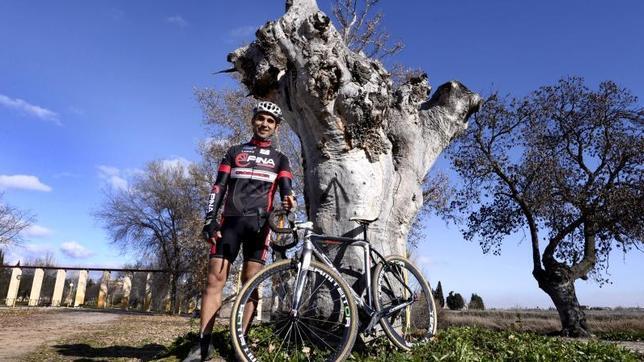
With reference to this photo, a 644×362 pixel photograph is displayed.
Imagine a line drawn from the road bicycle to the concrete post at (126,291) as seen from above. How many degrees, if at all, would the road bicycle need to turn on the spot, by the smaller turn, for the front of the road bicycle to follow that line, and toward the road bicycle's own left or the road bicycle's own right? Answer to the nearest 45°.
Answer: approximately 90° to the road bicycle's own right

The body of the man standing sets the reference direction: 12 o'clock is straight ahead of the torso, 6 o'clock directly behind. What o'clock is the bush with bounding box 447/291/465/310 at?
The bush is roughly at 7 o'clock from the man standing.

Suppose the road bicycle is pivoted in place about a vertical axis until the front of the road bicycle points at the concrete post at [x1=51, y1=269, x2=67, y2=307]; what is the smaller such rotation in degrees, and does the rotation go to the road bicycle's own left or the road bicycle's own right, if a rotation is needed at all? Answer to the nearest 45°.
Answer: approximately 90° to the road bicycle's own right

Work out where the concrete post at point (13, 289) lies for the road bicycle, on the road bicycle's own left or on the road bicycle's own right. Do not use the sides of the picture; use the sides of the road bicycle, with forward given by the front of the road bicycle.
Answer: on the road bicycle's own right

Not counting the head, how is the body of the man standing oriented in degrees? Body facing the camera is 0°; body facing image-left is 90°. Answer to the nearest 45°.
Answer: approximately 0°

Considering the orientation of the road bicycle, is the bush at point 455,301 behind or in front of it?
behind

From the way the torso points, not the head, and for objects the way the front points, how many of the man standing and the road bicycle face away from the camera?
0

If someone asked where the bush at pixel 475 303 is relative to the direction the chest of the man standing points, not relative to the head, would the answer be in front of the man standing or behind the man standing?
behind

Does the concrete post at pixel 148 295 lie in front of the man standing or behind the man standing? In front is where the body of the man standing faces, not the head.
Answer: behind

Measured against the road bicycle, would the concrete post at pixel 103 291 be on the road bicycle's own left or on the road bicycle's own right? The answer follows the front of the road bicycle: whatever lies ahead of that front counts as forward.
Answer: on the road bicycle's own right

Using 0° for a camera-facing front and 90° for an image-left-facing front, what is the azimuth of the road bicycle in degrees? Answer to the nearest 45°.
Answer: approximately 45°
